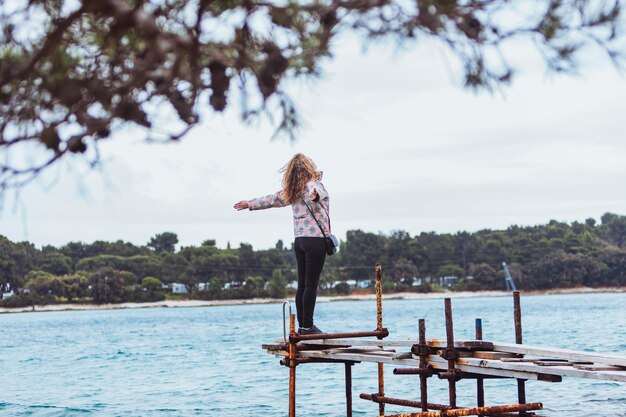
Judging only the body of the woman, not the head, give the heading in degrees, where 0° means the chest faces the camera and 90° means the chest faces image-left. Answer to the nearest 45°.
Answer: approximately 225°

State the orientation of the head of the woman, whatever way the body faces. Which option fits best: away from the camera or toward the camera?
away from the camera
